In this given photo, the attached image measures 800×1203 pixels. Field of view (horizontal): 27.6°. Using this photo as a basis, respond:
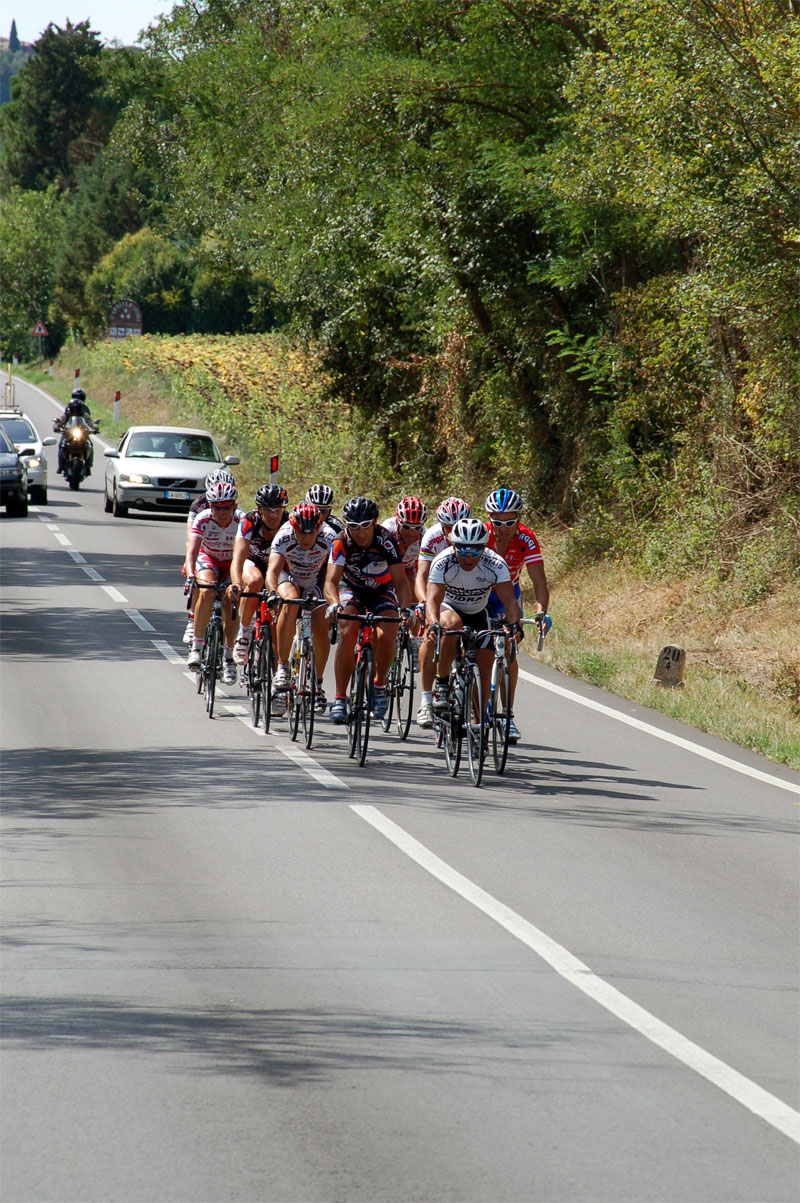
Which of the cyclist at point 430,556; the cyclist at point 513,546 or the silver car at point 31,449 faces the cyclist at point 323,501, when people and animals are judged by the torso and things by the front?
the silver car

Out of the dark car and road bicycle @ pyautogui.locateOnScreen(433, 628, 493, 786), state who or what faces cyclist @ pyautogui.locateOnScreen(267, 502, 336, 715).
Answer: the dark car

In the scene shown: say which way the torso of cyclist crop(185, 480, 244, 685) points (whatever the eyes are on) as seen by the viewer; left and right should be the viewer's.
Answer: facing the viewer

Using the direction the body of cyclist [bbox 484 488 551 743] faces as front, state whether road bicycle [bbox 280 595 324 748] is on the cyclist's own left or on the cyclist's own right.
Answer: on the cyclist's own right

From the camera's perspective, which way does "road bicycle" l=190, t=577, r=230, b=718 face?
toward the camera

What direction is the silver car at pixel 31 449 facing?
toward the camera

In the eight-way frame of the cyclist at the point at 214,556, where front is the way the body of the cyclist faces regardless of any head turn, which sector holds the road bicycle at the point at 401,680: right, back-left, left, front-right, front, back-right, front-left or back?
front-left

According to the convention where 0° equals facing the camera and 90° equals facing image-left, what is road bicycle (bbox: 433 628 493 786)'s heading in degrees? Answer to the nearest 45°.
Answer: approximately 0°

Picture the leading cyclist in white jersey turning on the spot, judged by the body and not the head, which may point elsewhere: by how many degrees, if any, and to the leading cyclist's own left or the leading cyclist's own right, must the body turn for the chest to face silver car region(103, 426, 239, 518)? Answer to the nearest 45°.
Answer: approximately 180°

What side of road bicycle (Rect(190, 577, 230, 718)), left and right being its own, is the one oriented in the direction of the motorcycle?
back

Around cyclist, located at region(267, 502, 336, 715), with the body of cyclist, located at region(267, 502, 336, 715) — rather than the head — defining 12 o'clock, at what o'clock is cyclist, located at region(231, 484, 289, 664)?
cyclist, located at region(231, 484, 289, 664) is roughly at 5 o'clock from cyclist, located at region(267, 502, 336, 715).
